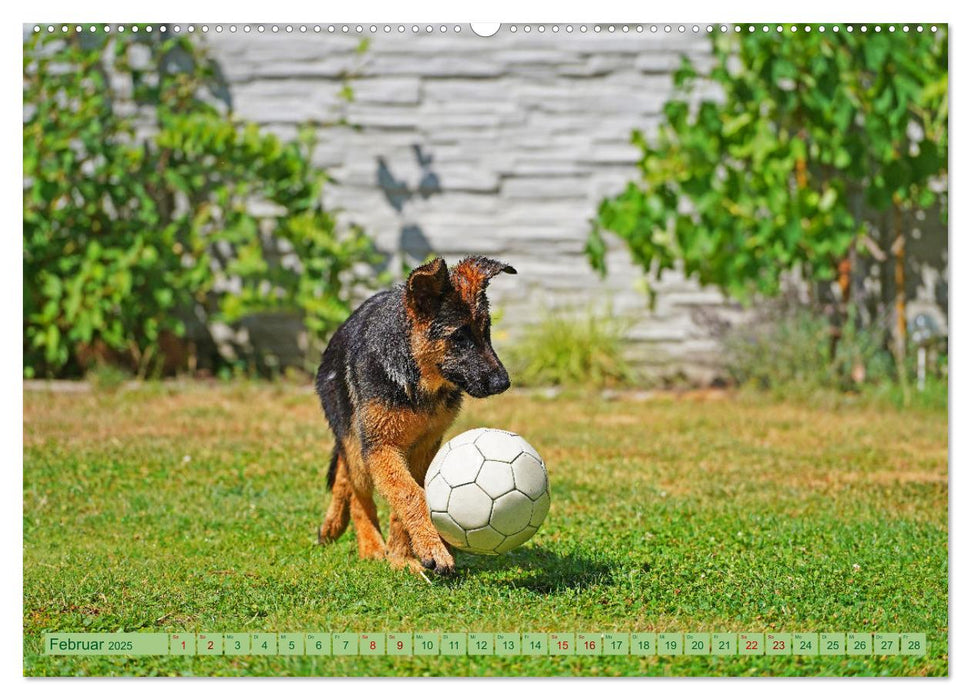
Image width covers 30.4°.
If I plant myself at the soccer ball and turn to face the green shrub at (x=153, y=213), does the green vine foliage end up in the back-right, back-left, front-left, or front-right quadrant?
front-right

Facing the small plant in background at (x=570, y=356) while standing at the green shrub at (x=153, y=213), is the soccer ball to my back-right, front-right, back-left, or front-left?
front-right

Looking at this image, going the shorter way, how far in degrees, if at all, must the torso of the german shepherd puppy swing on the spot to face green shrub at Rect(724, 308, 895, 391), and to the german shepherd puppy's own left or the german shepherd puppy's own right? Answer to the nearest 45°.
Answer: approximately 90° to the german shepherd puppy's own left

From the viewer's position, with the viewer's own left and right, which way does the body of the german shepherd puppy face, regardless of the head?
facing the viewer and to the right of the viewer

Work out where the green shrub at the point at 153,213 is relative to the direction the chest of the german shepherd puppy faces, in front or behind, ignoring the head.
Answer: behind

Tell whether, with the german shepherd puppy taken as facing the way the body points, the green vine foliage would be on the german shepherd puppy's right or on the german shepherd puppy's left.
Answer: on the german shepherd puppy's left
